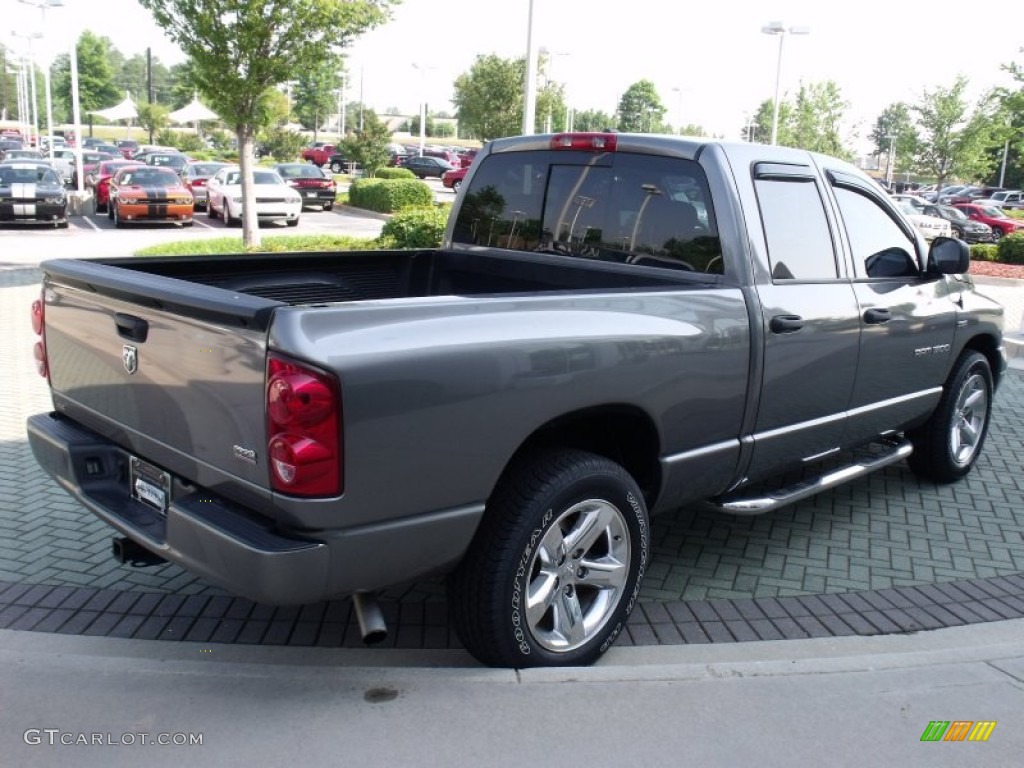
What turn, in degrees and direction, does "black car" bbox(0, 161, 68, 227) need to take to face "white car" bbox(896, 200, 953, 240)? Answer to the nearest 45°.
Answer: approximately 90° to its left

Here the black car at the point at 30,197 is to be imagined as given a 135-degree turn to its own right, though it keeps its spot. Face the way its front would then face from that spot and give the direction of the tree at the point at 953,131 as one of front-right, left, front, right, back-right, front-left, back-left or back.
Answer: back-right

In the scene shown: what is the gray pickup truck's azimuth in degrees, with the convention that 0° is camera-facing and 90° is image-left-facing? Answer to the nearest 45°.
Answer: approximately 225°

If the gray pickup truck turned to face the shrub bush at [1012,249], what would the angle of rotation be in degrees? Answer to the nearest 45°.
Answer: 0° — it already faces it

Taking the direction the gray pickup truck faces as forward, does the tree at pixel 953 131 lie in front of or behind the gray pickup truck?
in front

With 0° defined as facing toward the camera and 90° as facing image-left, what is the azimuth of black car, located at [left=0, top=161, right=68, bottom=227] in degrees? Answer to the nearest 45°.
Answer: approximately 0°

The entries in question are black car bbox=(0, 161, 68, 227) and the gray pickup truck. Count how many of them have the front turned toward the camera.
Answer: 1

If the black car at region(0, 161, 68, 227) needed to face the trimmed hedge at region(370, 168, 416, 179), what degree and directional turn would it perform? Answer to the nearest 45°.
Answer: approximately 135° to its left

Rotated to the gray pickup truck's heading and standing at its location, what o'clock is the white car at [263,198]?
The white car is roughly at 10 o'clock from the gray pickup truck.

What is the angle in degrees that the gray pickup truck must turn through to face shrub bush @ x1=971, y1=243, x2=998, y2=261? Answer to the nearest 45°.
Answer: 0° — it already faces it

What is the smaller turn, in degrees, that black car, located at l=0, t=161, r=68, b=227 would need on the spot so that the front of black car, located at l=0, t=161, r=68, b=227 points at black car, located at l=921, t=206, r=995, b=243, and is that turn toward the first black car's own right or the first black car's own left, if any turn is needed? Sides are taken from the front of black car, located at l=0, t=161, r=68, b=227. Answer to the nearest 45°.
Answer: approximately 90° to the first black car's own left

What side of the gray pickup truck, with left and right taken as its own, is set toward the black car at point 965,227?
front

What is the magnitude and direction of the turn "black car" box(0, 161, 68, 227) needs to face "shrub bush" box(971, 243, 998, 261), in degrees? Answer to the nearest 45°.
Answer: approximately 45° to its left
